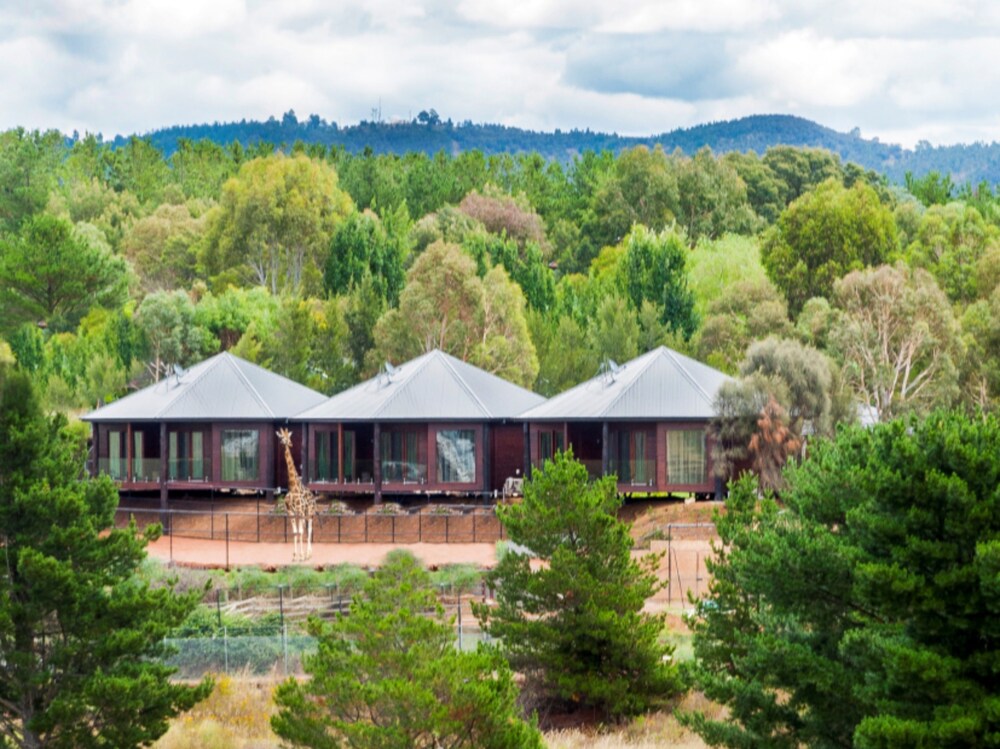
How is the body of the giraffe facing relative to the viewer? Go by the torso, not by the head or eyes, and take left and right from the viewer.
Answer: facing the viewer and to the left of the viewer

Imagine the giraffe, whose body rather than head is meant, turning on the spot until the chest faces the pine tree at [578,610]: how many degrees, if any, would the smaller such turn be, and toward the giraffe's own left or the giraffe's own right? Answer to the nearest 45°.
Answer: approximately 45° to the giraffe's own left

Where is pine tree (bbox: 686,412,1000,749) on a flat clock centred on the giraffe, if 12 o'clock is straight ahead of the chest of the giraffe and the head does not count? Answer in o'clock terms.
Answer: The pine tree is roughly at 10 o'clock from the giraffe.

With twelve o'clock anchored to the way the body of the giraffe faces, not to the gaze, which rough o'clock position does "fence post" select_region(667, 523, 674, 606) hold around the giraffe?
The fence post is roughly at 9 o'clock from the giraffe.

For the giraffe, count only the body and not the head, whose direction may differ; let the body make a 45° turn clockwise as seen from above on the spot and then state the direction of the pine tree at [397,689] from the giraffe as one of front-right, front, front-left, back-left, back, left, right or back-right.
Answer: left

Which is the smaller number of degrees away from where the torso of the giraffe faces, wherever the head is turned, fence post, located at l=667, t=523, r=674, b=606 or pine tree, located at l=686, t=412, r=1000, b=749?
the pine tree

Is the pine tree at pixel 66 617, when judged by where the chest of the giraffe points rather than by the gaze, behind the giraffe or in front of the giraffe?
in front
